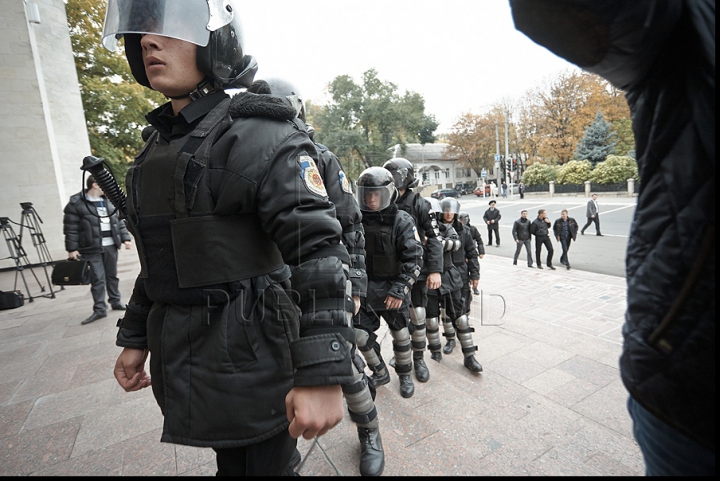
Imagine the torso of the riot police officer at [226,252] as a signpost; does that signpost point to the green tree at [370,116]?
no

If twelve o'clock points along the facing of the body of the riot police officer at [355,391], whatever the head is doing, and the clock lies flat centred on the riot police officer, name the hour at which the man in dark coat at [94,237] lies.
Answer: The man in dark coat is roughly at 3 o'clock from the riot police officer.

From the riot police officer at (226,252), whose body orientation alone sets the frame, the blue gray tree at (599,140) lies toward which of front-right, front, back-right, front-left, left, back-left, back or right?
back

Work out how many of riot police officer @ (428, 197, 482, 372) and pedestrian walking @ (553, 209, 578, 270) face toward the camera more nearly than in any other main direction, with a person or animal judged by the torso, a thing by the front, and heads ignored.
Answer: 2

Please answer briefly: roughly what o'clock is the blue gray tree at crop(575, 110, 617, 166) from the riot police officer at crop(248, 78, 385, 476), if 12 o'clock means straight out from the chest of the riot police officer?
The blue gray tree is roughly at 6 o'clock from the riot police officer.

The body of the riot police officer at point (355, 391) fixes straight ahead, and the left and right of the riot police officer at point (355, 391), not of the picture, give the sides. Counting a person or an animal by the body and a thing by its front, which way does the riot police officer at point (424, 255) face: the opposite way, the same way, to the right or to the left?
the same way

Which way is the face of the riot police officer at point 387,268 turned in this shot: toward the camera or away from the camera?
toward the camera

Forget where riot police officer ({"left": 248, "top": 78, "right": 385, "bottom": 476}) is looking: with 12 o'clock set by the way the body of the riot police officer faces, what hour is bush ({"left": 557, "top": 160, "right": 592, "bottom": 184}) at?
The bush is roughly at 6 o'clock from the riot police officer.

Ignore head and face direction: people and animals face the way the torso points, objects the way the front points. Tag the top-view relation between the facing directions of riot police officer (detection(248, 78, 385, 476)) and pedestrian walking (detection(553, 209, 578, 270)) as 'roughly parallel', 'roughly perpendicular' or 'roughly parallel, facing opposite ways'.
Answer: roughly parallel

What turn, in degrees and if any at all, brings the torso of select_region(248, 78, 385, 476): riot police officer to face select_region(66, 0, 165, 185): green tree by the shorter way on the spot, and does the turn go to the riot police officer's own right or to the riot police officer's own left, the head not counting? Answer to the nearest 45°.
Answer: approximately 90° to the riot police officer's own right

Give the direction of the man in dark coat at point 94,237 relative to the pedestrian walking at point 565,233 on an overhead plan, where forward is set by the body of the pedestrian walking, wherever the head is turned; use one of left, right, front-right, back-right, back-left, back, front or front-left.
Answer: front-right

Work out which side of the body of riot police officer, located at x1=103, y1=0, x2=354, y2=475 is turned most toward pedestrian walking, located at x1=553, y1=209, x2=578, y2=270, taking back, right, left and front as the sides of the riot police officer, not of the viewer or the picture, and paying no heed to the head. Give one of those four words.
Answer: back

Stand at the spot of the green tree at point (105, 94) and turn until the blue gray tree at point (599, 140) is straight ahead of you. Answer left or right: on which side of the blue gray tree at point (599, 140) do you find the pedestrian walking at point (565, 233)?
right

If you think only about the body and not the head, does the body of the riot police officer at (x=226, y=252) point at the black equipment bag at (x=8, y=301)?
no

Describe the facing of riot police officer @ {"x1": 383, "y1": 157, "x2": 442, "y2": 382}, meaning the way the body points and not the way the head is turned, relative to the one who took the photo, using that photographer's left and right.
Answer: facing the viewer and to the left of the viewer

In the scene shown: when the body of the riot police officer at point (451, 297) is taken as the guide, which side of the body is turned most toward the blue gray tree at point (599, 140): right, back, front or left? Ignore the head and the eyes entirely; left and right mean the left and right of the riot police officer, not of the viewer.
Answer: back

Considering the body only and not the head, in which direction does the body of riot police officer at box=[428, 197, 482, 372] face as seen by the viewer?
toward the camera

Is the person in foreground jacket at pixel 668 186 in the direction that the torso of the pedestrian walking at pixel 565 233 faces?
yes
